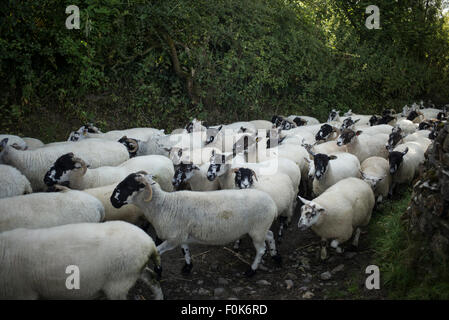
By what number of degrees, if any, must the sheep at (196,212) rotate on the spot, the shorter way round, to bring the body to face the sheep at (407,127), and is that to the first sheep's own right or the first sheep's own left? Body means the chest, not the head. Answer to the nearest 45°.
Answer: approximately 135° to the first sheep's own right

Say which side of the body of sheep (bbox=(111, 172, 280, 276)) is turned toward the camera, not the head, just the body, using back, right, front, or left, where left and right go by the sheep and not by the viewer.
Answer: left

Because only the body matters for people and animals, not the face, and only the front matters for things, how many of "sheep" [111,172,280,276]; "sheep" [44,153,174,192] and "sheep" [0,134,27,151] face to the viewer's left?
3

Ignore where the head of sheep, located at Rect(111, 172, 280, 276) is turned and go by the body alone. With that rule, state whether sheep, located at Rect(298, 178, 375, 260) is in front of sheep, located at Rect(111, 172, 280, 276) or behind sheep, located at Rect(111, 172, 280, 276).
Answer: behind

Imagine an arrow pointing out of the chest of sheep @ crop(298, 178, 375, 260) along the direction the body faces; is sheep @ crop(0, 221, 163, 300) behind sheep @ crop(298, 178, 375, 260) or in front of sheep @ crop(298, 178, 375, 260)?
in front

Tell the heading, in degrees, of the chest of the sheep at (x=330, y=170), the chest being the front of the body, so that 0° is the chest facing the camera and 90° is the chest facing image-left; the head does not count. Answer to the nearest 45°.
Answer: approximately 45°

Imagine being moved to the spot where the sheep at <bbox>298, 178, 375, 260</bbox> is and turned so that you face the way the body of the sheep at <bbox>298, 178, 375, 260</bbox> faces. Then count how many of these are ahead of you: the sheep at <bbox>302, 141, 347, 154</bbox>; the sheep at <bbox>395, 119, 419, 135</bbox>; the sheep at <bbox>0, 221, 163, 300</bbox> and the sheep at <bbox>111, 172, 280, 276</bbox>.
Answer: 2

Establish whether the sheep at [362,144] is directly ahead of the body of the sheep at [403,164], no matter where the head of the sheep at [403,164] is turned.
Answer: no

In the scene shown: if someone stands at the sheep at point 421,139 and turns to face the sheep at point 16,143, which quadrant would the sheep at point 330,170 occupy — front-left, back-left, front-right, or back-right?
front-left

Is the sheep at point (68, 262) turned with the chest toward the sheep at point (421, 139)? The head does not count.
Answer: no

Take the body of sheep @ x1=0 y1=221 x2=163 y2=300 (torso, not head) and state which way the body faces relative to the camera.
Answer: to the viewer's left

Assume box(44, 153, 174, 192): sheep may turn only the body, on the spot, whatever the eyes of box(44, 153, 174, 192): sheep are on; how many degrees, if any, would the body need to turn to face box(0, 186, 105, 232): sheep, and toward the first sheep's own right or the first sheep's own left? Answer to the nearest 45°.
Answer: approximately 90° to the first sheep's own left

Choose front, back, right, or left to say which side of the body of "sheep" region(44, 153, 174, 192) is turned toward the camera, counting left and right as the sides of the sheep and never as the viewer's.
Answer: left

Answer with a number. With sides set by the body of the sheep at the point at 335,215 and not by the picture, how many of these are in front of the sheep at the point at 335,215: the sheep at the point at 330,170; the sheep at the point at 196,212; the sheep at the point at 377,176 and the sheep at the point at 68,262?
2
